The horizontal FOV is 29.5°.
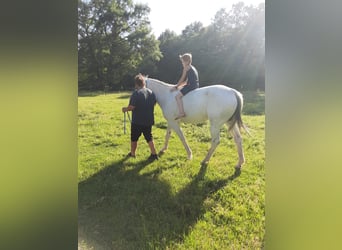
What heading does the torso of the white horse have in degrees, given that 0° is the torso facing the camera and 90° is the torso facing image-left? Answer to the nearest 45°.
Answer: approximately 135°
